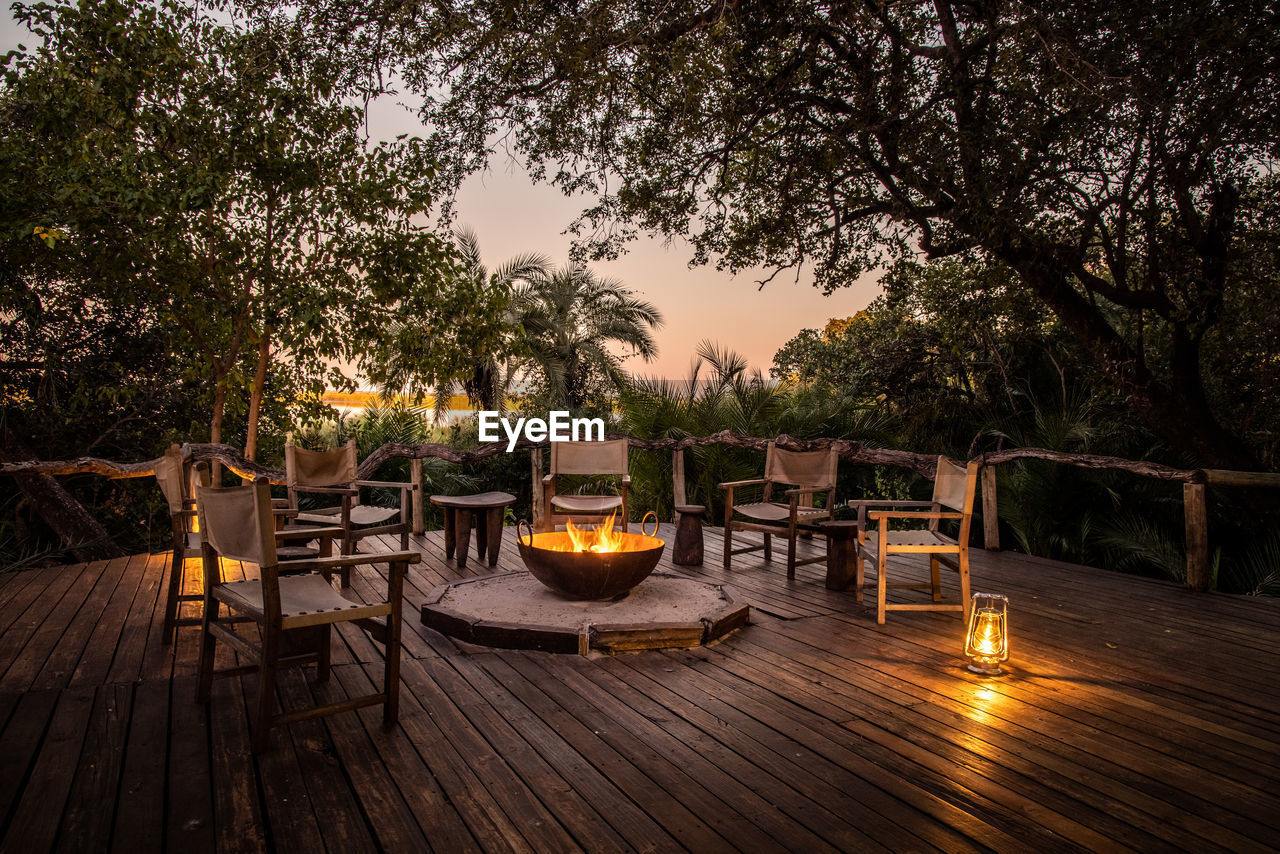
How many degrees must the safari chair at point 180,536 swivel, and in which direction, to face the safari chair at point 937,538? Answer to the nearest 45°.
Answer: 0° — it already faces it

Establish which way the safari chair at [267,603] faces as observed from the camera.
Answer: facing away from the viewer and to the right of the viewer

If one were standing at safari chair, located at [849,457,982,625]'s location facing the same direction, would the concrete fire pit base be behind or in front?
in front

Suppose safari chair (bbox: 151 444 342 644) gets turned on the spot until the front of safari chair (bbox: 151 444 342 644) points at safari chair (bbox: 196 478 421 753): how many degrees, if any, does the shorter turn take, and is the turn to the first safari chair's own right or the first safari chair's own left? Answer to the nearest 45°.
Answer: approximately 90° to the first safari chair's own right

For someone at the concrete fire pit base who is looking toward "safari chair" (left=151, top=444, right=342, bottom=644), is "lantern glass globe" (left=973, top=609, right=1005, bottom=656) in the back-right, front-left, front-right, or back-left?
back-left

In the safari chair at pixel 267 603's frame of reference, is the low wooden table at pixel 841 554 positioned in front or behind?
in front

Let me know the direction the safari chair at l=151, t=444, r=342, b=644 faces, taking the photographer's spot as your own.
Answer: facing to the right of the viewer

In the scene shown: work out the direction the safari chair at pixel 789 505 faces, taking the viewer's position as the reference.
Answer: facing the viewer and to the left of the viewer

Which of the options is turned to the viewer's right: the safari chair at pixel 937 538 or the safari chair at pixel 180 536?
the safari chair at pixel 180 536

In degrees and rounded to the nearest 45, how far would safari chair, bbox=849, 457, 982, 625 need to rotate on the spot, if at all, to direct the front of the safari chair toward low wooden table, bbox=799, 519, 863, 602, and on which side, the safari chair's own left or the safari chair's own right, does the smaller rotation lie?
approximately 45° to the safari chair's own right

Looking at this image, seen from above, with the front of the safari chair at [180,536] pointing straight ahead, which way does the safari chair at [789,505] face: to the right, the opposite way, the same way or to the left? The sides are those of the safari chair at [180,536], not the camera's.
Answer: the opposite way

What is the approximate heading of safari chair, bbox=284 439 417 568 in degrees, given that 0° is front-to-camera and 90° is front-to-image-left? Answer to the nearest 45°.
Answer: approximately 315°

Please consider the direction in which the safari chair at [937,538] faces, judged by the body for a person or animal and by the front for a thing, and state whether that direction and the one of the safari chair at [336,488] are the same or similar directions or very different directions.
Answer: very different directions

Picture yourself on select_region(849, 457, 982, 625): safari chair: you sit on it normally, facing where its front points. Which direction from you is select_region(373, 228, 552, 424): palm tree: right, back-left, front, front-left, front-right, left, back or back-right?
front-right

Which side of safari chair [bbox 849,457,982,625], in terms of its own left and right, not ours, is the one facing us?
left

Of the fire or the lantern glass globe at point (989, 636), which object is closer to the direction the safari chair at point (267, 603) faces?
the fire
